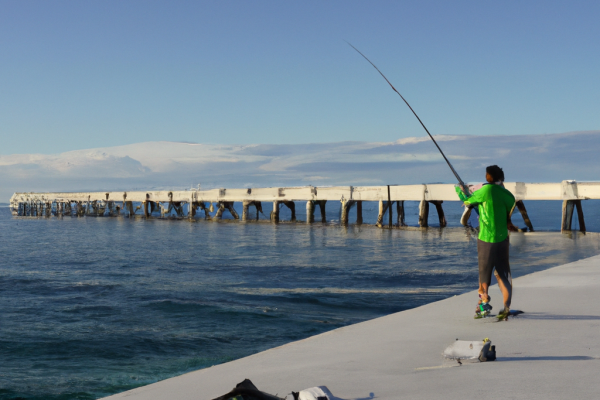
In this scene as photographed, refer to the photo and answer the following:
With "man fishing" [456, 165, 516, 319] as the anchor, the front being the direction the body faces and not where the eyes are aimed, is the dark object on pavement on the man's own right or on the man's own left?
on the man's own left

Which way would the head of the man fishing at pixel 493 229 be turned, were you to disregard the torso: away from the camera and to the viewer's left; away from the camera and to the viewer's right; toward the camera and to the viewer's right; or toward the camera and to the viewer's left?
away from the camera and to the viewer's left

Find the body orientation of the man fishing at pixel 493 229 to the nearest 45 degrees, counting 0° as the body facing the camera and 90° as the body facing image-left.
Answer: approximately 135°
